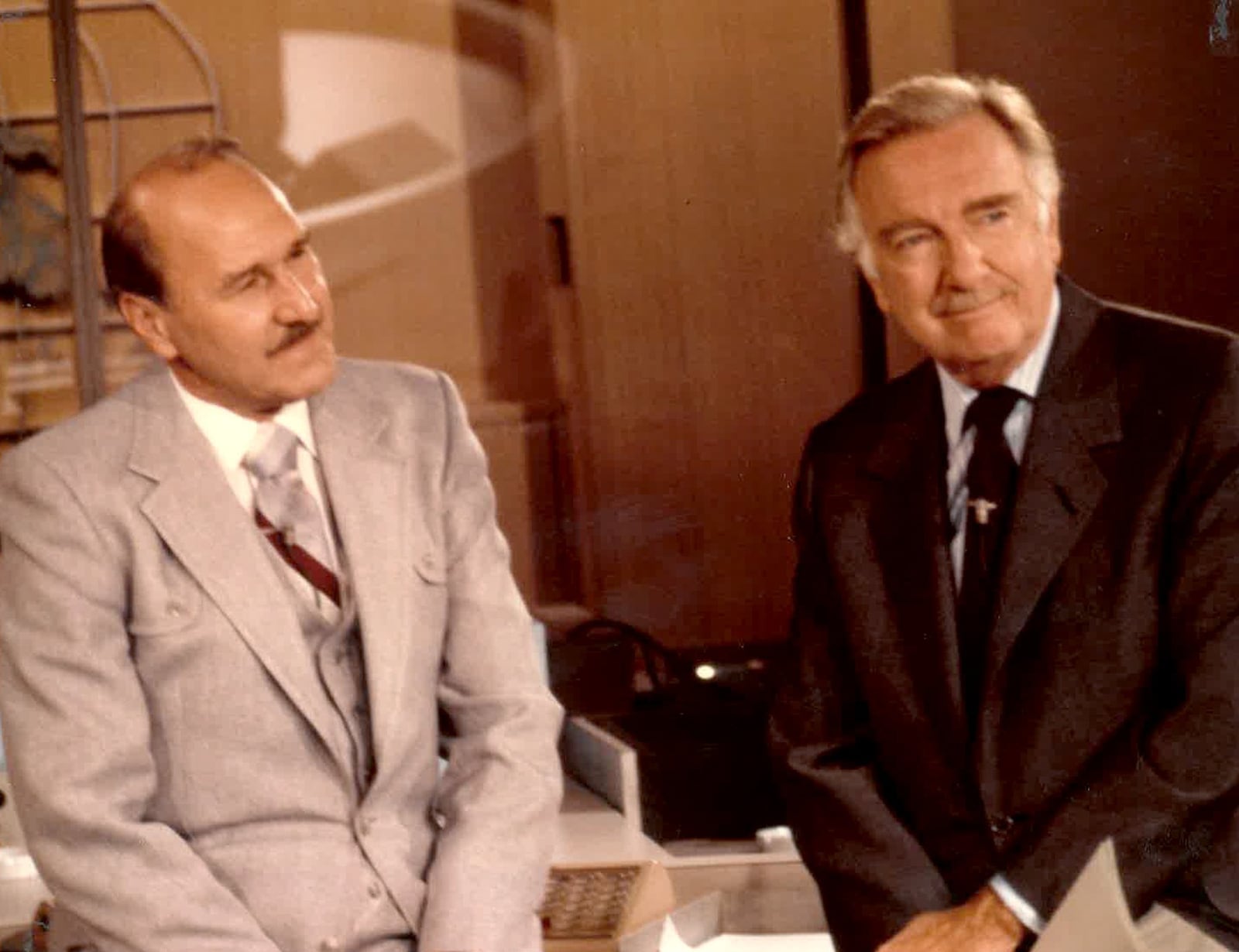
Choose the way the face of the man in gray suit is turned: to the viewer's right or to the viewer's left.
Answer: to the viewer's right

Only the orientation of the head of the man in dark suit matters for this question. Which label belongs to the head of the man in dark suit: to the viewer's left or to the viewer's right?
to the viewer's left

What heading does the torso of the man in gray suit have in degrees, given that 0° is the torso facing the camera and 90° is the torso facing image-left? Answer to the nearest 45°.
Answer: approximately 315°
